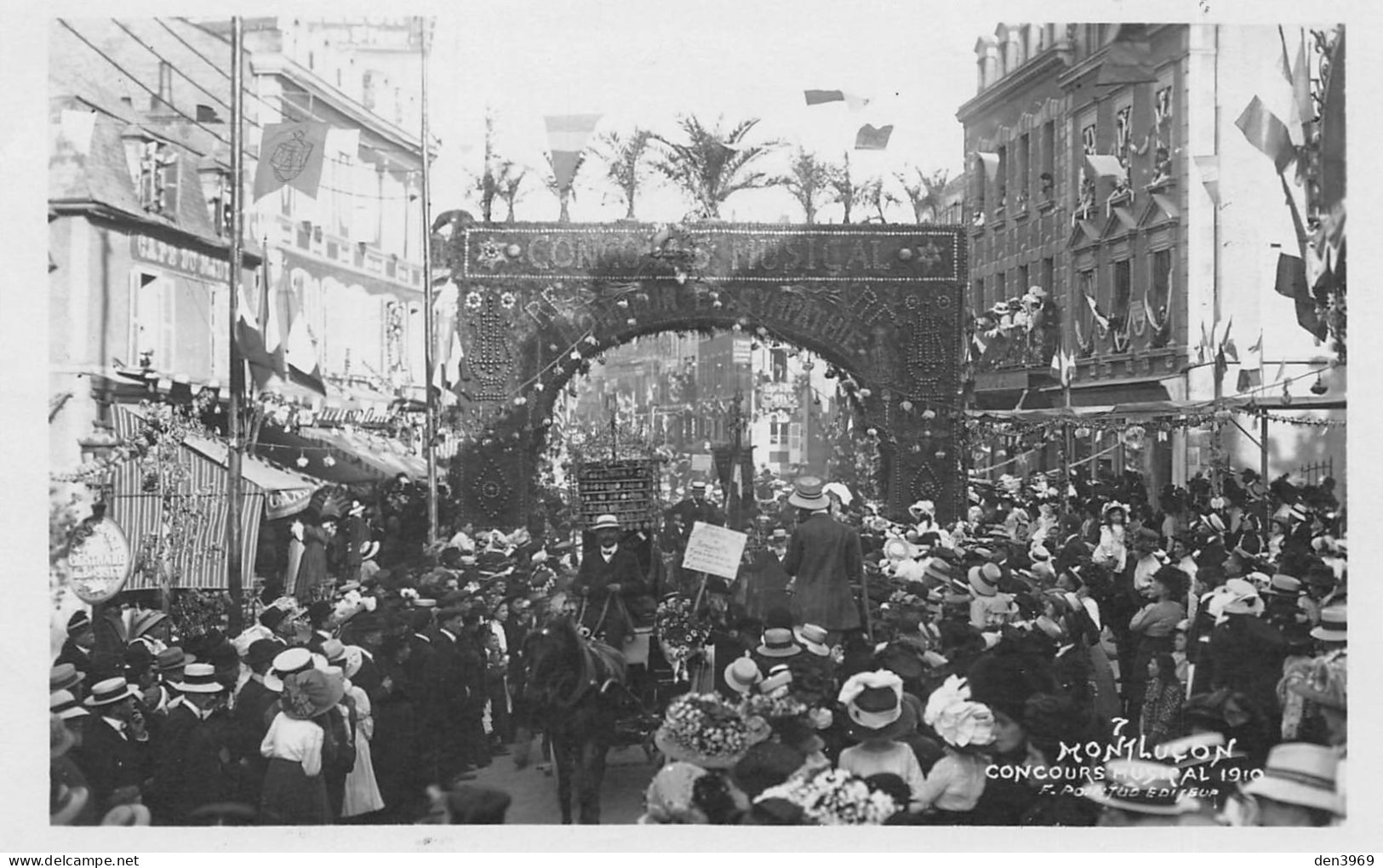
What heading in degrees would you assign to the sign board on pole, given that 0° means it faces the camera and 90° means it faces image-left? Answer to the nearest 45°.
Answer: approximately 0°

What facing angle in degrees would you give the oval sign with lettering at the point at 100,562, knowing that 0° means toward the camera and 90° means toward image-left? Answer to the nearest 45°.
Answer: approximately 0°

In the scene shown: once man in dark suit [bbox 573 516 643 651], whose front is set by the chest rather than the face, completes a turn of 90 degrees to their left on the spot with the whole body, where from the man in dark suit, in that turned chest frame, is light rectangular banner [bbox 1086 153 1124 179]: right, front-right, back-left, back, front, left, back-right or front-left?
front

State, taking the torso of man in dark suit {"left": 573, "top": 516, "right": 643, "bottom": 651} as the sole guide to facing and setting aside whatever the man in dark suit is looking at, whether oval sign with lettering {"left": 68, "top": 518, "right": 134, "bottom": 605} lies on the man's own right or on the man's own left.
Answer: on the man's own right

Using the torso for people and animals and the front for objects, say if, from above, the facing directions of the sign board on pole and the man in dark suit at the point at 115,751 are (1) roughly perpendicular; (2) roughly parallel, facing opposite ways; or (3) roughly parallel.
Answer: roughly perpendicular
